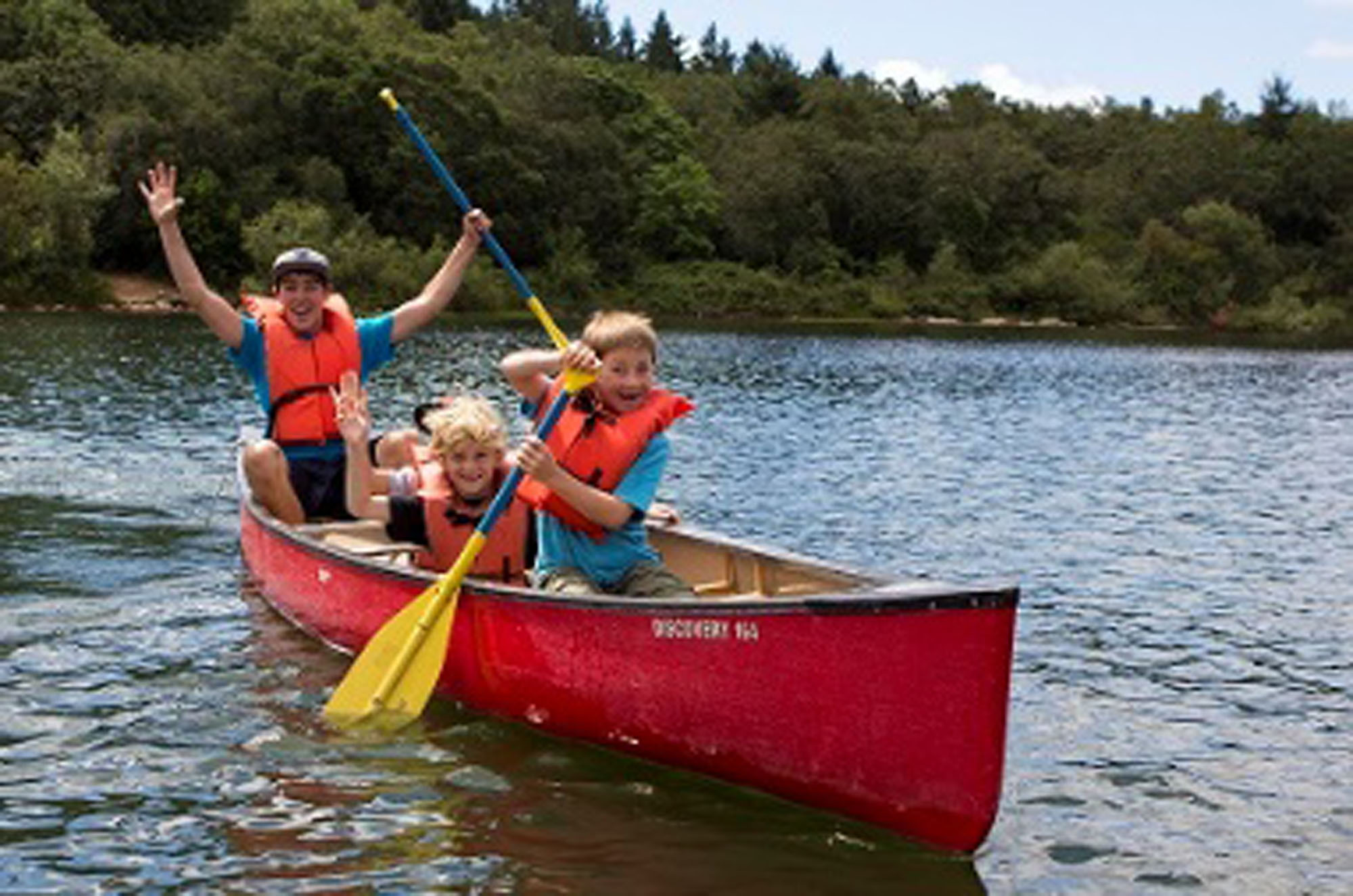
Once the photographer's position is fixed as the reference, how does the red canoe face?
facing the viewer and to the right of the viewer

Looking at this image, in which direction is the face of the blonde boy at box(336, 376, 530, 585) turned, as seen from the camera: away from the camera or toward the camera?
toward the camera

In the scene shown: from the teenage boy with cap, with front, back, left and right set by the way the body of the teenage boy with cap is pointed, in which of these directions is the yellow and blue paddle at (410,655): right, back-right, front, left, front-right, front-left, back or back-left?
front

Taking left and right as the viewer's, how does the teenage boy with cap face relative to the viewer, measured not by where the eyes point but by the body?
facing the viewer

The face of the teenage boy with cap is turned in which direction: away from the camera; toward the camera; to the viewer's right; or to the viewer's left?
toward the camera

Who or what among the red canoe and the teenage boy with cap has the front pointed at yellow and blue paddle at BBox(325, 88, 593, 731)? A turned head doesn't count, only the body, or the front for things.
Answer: the teenage boy with cap

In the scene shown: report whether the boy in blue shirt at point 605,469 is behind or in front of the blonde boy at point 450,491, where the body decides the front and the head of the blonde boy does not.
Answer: in front

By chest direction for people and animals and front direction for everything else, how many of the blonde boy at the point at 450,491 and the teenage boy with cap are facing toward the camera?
2

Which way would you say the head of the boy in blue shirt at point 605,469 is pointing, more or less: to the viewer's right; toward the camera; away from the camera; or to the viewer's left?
toward the camera

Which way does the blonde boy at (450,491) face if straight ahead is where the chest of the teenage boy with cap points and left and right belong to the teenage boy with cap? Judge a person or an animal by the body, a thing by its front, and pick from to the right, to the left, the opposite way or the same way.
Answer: the same way
